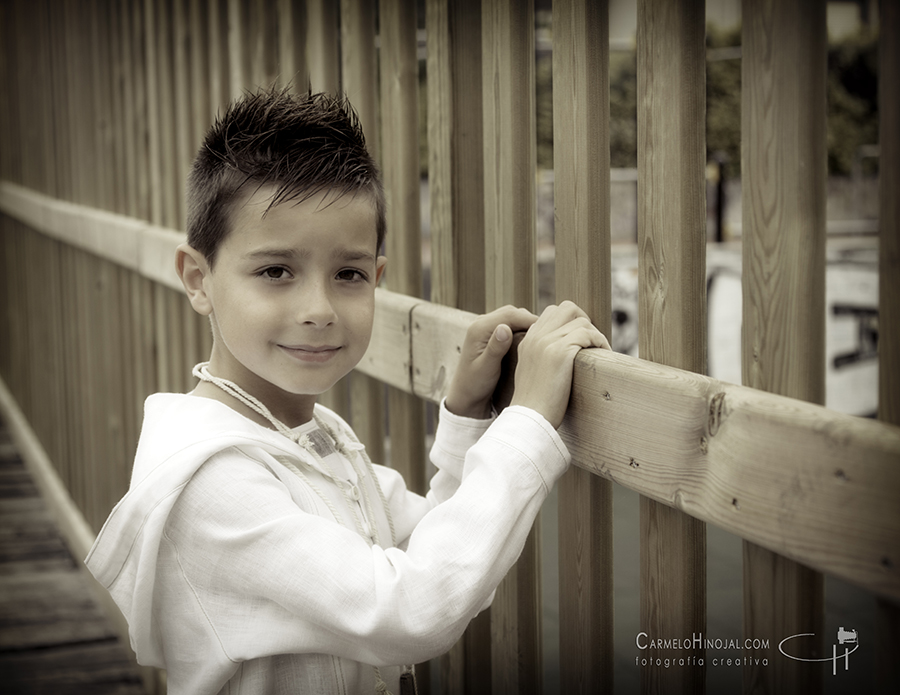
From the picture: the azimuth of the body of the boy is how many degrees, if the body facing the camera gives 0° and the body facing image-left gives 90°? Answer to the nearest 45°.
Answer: approximately 315°
